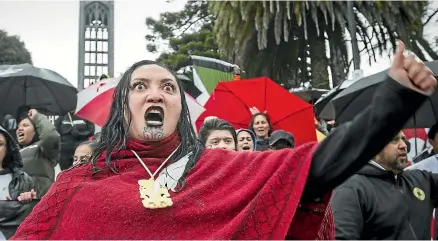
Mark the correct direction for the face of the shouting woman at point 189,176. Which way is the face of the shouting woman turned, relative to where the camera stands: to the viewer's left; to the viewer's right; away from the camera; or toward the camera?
toward the camera

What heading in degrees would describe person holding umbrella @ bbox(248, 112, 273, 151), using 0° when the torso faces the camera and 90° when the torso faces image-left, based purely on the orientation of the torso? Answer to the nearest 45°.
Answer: approximately 0°

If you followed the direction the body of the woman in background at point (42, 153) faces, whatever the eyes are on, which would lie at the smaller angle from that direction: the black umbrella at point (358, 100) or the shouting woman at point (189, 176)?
the shouting woman

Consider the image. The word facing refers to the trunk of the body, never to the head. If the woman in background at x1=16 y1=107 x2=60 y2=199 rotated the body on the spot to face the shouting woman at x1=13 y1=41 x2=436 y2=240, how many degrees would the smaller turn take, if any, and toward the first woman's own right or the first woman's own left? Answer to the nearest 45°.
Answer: approximately 45° to the first woman's own left

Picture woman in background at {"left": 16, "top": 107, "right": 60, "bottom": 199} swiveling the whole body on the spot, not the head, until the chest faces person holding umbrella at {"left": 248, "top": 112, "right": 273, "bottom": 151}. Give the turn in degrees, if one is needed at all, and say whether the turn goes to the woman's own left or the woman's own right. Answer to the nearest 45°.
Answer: approximately 135° to the woman's own left

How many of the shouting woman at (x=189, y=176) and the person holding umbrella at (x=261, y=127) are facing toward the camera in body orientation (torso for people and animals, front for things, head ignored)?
2

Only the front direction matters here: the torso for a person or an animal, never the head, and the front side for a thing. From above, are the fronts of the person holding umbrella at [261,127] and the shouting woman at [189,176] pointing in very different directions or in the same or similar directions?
same or similar directions

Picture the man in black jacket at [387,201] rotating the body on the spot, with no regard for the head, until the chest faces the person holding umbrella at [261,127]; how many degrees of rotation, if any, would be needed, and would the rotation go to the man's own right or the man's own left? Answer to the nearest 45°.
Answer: approximately 180°

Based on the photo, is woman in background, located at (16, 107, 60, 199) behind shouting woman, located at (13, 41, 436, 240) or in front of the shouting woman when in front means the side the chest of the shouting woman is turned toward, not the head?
behind

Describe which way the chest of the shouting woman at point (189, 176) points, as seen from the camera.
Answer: toward the camera
